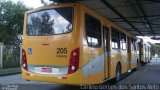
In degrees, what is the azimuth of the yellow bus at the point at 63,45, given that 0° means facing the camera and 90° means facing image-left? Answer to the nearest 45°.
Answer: approximately 225°

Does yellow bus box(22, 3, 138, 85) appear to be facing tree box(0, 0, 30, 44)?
no

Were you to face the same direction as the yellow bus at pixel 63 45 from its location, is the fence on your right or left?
on your left
